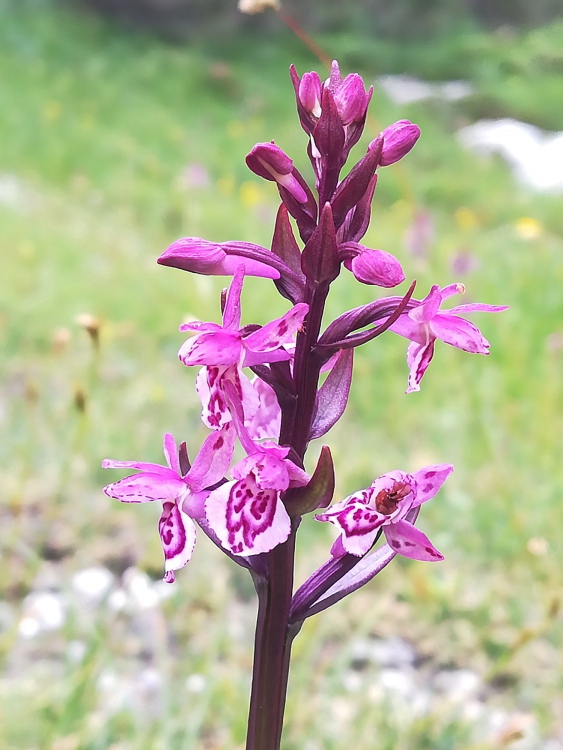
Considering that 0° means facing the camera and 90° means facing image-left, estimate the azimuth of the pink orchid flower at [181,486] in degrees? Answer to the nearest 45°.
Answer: approximately 45°

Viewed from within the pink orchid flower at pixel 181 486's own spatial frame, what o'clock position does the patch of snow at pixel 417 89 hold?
The patch of snow is roughly at 5 o'clock from the pink orchid flower.

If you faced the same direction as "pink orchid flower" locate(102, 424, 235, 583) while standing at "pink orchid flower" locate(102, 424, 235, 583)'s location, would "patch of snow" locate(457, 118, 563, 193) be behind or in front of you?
behind
